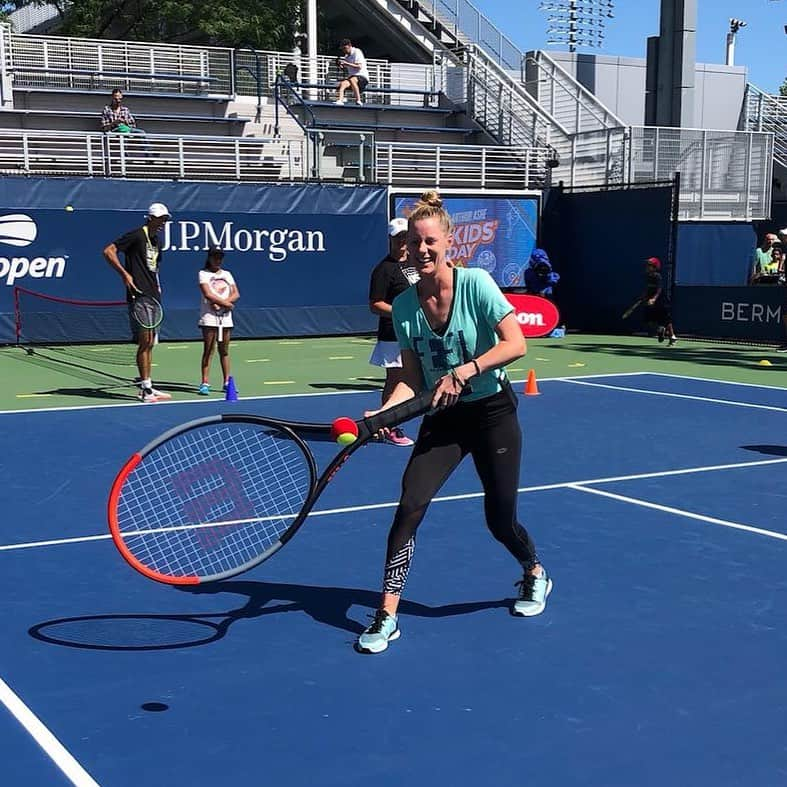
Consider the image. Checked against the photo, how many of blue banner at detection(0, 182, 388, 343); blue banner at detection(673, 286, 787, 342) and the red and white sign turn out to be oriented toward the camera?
3

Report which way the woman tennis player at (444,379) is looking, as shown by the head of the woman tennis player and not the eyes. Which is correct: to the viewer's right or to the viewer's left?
to the viewer's left

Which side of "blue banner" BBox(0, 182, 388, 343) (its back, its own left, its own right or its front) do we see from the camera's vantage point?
front

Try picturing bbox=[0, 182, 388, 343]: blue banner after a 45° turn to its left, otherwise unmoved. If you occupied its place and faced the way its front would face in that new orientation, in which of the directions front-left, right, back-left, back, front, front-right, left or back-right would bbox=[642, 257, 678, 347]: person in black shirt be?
front-left

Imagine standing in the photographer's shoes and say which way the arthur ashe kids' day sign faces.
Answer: facing the viewer

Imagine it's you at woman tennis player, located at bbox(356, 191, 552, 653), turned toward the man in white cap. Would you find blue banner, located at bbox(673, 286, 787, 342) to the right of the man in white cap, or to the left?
right

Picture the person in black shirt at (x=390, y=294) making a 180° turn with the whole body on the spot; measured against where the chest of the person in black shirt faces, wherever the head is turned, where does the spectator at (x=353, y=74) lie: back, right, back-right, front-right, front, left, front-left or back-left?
front-right

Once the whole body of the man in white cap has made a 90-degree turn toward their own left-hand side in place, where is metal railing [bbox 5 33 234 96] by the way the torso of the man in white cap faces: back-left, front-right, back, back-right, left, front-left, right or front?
front-left

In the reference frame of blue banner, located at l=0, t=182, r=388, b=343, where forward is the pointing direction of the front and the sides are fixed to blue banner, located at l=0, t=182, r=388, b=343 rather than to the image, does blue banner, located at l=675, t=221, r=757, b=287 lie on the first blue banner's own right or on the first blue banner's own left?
on the first blue banner's own left

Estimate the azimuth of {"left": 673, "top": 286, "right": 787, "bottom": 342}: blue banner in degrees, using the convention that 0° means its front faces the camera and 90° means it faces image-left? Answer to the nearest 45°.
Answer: approximately 0°

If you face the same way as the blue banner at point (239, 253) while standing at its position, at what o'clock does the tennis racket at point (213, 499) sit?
The tennis racket is roughly at 12 o'clock from the blue banner.

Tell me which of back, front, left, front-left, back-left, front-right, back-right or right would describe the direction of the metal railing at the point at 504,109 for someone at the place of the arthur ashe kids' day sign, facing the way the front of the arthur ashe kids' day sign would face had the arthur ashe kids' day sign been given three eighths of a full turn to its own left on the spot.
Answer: front-left

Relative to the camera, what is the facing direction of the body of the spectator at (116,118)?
toward the camera

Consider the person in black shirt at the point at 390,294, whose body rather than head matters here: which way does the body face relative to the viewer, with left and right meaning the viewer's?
facing the viewer and to the right of the viewer

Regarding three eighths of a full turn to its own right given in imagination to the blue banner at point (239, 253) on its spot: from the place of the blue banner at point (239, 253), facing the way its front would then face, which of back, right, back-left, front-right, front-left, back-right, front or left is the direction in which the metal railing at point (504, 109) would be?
right

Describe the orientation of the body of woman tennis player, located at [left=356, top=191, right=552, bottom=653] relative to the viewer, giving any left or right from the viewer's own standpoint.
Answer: facing the viewer and to the left of the viewer
